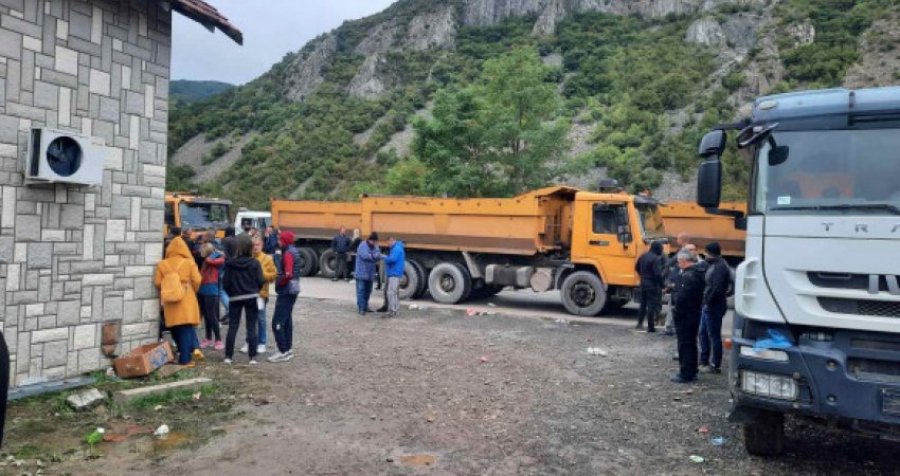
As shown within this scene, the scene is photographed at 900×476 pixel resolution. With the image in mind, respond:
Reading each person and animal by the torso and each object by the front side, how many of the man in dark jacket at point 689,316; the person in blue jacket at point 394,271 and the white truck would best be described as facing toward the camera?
1

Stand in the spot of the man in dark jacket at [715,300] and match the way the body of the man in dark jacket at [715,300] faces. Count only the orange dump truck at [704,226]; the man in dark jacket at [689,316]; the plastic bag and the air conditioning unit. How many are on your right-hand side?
1

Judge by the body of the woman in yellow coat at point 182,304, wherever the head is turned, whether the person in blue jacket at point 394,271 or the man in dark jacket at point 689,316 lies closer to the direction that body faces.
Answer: the person in blue jacket

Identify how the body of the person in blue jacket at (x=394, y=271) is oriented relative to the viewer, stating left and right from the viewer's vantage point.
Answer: facing to the left of the viewer

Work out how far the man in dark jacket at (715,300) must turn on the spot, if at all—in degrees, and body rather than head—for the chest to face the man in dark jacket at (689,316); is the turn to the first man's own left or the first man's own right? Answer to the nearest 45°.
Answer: approximately 45° to the first man's own left

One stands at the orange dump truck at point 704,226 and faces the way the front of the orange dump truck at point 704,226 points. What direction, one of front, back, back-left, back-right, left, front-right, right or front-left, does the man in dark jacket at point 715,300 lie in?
right

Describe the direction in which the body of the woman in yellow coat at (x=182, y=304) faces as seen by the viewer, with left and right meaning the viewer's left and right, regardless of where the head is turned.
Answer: facing away from the viewer

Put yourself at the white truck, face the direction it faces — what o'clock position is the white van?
The white van is roughly at 4 o'clock from the white truck.

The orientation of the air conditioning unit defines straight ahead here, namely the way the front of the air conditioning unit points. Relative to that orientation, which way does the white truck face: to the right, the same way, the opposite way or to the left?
to the right

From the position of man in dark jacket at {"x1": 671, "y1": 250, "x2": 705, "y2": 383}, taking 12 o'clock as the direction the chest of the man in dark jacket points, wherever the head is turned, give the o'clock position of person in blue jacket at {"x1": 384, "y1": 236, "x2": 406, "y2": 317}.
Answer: The person in blue jacket is roughly at 1 o'clock from the man in dark jacket.

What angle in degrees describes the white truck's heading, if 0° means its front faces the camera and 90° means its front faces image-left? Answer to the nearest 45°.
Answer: approximately 0°

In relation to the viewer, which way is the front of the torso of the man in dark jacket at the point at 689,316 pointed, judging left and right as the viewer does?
facing to the left of the viewer

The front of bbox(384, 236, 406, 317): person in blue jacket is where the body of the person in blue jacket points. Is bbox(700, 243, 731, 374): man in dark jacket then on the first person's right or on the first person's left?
on the first person's left

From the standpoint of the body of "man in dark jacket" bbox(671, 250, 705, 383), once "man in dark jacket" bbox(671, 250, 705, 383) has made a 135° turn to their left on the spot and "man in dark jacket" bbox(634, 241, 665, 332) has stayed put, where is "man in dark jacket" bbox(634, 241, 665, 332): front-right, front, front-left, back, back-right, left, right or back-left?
back-left

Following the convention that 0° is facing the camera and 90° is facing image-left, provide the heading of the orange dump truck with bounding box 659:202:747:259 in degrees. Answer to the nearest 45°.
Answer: approximately 270°

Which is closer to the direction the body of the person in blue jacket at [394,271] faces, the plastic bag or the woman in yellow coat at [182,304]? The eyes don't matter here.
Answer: the woman in yellow coat

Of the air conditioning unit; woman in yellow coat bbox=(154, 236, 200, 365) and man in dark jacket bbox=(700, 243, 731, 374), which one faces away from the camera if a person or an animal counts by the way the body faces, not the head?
the woman in yellow coat
